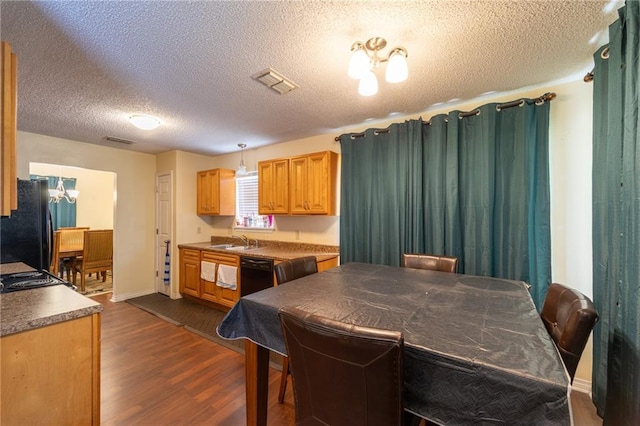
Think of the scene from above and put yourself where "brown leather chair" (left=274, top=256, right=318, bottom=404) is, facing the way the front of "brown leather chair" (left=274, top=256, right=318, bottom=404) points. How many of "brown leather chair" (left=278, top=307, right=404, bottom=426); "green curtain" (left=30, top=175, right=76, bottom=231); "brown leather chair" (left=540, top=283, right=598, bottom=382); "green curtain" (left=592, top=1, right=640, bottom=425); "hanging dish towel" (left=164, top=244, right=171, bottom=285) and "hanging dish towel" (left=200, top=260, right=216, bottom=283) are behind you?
3

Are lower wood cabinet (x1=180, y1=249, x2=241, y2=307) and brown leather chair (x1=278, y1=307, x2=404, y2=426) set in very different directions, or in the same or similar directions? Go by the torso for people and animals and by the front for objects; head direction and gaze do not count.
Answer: very different directions

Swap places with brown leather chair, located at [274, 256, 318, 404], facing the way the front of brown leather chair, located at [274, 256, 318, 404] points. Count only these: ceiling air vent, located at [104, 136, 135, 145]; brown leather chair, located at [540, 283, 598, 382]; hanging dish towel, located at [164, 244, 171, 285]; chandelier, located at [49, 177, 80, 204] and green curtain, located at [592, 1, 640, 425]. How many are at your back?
3

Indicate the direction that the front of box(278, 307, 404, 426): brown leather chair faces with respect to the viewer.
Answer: facing away from the viewer and to the right of the viewer

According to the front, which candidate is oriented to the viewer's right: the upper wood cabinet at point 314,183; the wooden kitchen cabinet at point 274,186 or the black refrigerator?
the black refrigerator

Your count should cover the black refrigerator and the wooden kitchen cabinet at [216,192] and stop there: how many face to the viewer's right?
1

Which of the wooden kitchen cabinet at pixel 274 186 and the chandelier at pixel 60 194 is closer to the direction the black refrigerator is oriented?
the wooden kitchen cabinet

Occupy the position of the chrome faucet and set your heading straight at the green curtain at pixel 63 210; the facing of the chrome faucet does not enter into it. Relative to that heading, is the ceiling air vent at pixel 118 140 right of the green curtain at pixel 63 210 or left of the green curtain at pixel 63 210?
left

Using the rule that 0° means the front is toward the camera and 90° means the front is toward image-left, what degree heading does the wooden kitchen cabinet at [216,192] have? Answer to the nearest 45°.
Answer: approximately 45°

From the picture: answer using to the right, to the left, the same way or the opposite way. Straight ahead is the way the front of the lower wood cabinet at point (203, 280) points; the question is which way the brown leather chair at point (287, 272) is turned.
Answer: to the left
